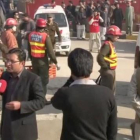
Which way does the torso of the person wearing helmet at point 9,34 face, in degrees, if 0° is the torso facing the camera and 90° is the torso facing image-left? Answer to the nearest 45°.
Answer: approximately 270°

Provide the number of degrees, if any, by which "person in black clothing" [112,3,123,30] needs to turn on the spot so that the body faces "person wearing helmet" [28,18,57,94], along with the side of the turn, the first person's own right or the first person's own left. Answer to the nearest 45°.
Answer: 0° — they already face them

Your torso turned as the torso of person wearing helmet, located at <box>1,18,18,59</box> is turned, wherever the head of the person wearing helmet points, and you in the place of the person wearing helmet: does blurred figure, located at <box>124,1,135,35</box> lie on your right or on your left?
on your left
